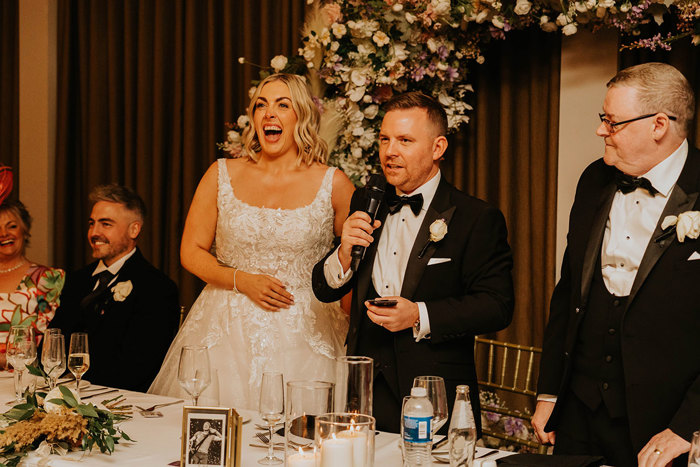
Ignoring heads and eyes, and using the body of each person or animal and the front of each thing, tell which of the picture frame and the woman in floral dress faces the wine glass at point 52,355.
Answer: the woman in floral dress

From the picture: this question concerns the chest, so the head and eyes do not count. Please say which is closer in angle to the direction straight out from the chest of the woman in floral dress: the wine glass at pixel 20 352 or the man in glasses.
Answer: the wine glass

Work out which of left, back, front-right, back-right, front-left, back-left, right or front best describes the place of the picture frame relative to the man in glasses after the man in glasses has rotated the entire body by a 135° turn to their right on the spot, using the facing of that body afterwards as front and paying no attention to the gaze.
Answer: back-left

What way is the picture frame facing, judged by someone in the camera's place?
facing the viewer

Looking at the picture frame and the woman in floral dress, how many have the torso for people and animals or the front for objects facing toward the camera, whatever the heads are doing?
2

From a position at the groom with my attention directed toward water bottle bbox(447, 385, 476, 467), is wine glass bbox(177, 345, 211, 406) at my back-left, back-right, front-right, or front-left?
front-right

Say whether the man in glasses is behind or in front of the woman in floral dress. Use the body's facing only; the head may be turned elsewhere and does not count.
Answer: in front

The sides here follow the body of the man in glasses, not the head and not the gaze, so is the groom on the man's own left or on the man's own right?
on the man's own right

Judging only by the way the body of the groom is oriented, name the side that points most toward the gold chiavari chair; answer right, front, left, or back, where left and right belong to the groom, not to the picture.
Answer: back

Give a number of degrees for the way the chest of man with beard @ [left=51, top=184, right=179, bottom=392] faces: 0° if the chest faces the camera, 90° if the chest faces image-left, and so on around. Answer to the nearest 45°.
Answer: approximately 45°

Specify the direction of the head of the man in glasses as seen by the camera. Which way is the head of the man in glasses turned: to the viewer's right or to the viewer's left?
to the viewer's left

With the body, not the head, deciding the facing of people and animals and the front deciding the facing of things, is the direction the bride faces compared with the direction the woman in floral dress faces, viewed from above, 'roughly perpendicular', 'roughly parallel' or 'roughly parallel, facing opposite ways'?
roughly parallel

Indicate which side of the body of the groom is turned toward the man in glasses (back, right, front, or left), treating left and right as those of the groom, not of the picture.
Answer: left

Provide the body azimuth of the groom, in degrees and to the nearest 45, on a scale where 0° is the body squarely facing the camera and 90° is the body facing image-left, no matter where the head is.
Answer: approximately 45°

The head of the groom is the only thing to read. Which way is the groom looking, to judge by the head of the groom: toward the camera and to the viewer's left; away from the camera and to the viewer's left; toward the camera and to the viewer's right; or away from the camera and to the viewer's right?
toward the camera and to the viewer's left

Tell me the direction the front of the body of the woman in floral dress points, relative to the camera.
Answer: toward the camera

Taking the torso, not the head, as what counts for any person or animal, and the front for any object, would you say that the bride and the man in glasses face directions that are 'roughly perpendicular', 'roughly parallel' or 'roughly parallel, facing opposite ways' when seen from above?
roughly parallel

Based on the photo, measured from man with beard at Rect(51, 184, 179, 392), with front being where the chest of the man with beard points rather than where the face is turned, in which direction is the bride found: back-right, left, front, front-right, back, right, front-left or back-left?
left
